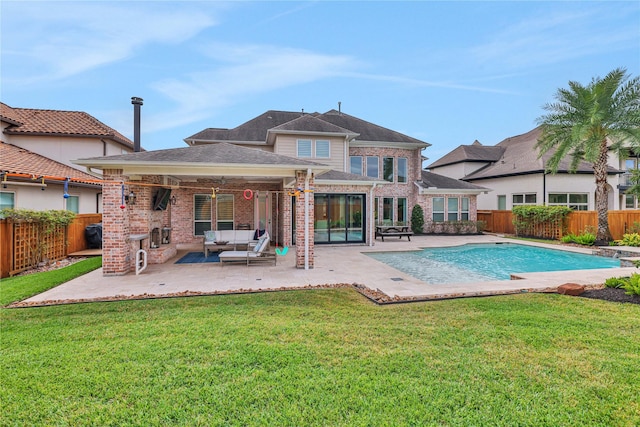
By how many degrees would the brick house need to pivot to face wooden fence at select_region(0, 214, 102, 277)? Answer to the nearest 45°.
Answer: approximately 135° to its left

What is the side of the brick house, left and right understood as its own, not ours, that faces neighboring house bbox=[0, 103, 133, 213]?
left

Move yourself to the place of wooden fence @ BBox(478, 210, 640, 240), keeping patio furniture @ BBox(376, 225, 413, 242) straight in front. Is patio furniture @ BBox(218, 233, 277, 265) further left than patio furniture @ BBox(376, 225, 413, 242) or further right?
left

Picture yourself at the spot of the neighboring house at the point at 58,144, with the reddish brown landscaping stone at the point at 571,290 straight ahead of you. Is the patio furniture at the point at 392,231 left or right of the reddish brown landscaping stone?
left

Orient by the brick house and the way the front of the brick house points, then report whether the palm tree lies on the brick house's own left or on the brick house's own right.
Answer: on the brick house's own right

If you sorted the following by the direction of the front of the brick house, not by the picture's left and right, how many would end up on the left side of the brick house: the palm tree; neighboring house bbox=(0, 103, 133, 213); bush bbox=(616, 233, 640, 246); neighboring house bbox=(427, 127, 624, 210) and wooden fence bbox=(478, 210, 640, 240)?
1

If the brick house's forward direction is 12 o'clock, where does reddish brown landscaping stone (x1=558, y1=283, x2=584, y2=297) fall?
The reddish brown landscaping stone is roughly at 5 o'clock from the brick house.

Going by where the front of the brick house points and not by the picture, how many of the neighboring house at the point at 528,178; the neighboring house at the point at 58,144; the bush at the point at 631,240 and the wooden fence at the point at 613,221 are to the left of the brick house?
1

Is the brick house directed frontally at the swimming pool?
no

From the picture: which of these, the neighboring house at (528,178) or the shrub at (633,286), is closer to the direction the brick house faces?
the neighboring house

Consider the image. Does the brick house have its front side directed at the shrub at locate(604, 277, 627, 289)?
no

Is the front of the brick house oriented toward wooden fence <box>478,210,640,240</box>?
no

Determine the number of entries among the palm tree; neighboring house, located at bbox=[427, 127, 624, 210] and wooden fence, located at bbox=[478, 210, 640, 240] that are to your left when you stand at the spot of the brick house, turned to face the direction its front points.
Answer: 0

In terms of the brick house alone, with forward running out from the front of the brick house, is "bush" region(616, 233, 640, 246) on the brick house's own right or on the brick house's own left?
on the brick house's own right

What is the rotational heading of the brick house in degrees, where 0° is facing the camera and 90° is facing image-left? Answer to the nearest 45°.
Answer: approximately 180°

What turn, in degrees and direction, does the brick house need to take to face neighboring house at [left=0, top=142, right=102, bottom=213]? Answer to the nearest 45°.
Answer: approximately 90° to its left

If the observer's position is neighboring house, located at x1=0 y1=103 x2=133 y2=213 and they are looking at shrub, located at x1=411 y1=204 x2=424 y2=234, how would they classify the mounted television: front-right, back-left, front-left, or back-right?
front-right
